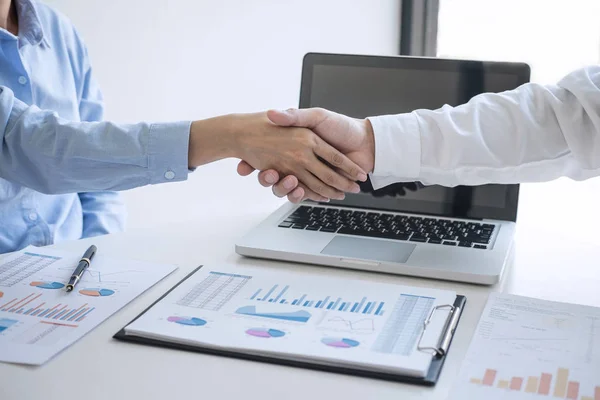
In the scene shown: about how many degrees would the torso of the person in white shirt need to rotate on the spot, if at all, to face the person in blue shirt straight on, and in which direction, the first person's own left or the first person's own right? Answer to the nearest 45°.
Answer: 0° — they already face them

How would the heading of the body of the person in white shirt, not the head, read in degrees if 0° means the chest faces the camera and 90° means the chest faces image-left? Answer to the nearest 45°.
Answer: approximately 90°

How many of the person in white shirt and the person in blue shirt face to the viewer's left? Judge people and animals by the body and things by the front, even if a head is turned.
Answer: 1

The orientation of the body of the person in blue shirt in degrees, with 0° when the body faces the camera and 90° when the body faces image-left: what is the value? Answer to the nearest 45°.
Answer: approximately 315°

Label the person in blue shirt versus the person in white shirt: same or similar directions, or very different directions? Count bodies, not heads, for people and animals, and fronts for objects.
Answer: very different directions

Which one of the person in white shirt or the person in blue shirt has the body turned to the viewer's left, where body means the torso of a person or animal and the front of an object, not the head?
the person in white shirt
